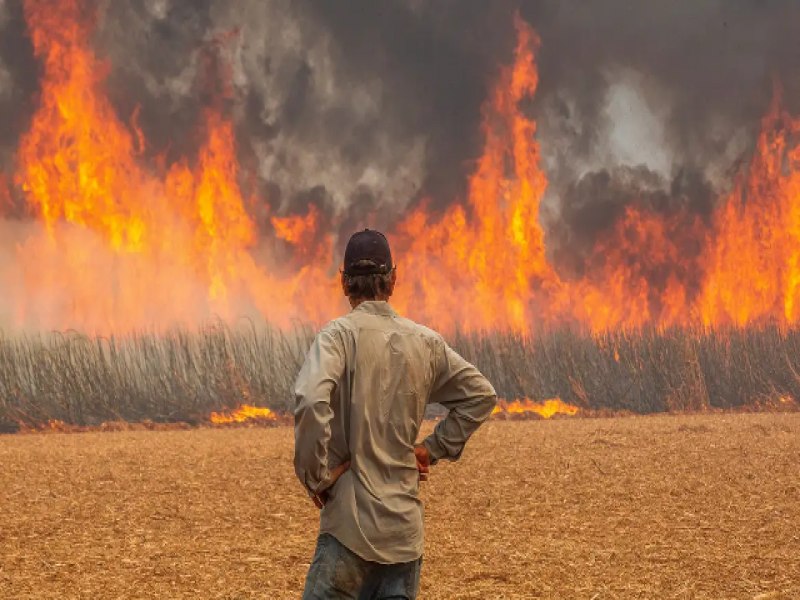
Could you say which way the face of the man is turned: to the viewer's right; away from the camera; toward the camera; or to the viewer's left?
away from the camera

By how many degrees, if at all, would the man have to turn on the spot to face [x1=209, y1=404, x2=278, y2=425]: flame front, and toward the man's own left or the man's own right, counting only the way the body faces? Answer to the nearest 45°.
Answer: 0° — they already face it

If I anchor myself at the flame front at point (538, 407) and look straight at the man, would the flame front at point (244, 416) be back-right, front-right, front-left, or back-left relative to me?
front-right

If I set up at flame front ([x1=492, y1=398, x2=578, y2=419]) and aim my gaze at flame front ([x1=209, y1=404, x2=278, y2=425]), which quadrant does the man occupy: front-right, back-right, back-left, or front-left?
front-left

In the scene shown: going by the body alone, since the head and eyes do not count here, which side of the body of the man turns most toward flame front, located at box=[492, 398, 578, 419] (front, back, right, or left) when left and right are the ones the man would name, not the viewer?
front

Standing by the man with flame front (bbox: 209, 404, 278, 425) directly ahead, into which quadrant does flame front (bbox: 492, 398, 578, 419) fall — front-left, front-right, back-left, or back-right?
front-right

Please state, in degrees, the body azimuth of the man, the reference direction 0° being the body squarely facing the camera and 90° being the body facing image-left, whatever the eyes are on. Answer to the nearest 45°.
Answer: approximately 180°
